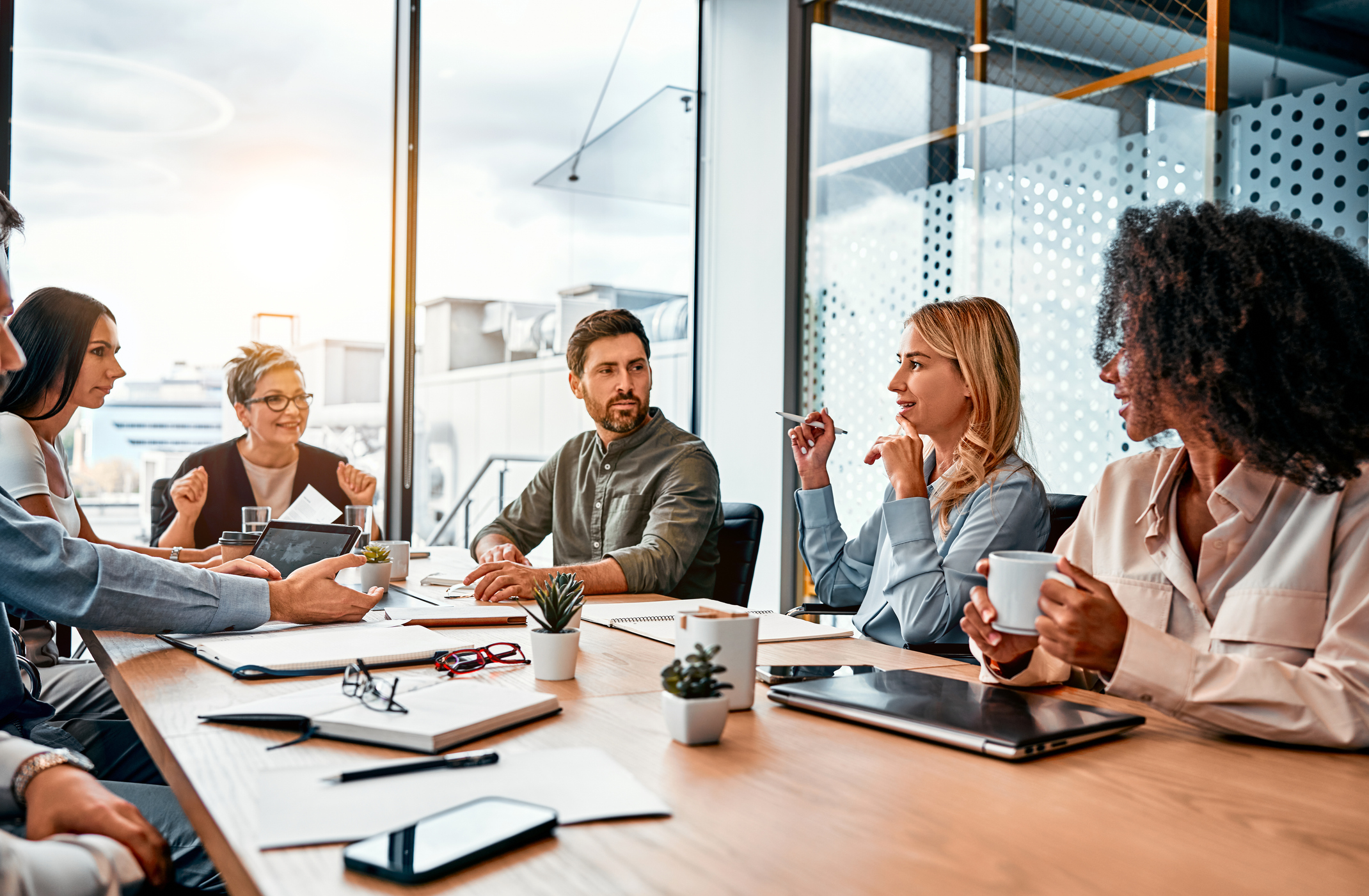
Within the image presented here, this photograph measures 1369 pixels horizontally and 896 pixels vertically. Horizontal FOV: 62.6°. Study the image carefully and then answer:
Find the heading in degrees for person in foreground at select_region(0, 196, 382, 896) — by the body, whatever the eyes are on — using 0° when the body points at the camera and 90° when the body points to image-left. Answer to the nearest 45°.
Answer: approximately 270°

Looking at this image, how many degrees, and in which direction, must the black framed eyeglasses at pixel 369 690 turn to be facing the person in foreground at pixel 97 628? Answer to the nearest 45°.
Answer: approximately 90° to its right

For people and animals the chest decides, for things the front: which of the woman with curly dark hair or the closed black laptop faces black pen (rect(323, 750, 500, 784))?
the woman with curly dark hair

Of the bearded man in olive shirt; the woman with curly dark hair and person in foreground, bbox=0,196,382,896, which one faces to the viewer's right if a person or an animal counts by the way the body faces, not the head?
the person in foreground

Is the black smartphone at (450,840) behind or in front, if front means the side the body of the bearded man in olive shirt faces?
in front

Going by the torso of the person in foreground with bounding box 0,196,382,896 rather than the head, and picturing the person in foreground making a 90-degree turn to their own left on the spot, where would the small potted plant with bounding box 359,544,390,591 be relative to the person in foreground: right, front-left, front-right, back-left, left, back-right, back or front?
front-right

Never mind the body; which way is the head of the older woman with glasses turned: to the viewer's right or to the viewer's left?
to the viewer's right

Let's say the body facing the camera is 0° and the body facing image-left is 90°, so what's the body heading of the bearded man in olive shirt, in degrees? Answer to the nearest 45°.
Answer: approximately 45°

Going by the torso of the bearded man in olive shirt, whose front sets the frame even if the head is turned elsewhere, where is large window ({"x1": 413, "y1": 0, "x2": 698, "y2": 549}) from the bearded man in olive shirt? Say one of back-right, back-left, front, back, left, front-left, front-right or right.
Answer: back-right

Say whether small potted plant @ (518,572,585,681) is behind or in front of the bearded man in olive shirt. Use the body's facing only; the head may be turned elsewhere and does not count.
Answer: in front

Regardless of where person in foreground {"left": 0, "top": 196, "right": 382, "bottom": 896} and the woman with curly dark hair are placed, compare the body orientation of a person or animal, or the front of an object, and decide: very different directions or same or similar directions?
very different directions
